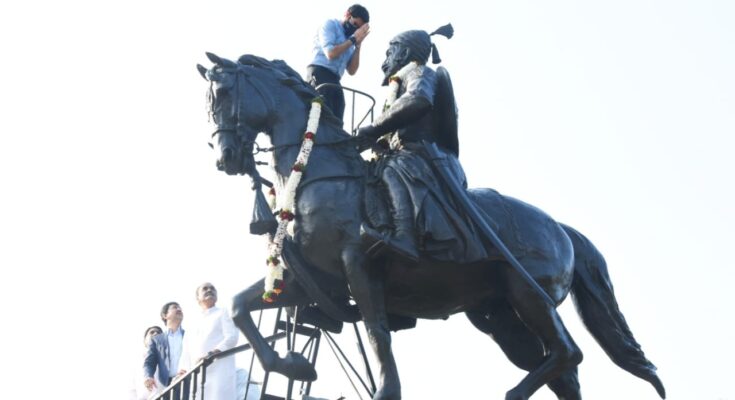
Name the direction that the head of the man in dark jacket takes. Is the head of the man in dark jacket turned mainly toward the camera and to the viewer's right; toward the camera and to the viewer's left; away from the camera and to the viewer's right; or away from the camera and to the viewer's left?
toward the camera and to the viewer's right

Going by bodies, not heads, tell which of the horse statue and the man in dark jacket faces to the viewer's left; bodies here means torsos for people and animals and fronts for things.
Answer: the horse statue

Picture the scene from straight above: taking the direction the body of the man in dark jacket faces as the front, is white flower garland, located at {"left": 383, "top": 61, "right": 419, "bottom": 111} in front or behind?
in front

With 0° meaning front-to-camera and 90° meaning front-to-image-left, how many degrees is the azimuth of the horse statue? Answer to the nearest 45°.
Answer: approximately 90°

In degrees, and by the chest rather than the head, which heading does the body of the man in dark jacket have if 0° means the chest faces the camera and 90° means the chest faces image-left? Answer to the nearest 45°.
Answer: approximately 315°

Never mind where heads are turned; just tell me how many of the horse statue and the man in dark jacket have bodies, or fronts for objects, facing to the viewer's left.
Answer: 1

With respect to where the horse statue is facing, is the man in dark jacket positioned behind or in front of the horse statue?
in front
